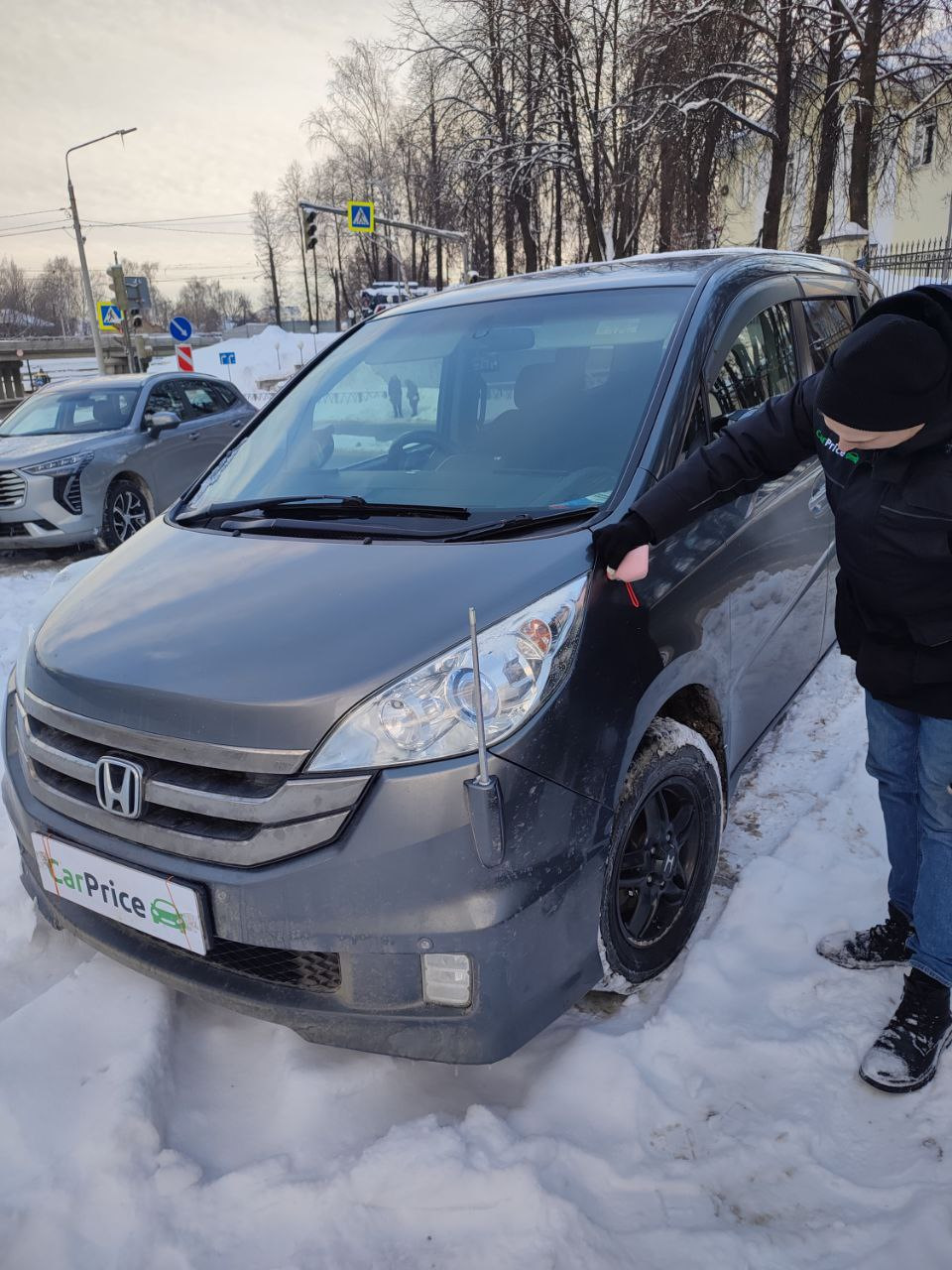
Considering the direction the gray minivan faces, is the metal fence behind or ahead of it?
behind

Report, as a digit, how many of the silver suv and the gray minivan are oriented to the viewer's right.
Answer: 0

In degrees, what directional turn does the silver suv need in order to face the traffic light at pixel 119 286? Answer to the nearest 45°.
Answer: approximately 135° to its right

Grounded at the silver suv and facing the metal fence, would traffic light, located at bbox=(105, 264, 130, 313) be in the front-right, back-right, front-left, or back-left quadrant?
front-left

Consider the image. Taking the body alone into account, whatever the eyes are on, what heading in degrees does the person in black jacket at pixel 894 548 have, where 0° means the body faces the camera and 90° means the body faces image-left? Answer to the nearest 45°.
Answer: approximately 45°

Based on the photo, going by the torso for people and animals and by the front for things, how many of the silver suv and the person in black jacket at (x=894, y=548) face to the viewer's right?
0

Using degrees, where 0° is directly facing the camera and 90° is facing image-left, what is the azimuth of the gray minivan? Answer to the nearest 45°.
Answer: approximately 45°

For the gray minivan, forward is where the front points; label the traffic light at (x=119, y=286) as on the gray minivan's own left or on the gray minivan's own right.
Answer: on the gray minivan's own right

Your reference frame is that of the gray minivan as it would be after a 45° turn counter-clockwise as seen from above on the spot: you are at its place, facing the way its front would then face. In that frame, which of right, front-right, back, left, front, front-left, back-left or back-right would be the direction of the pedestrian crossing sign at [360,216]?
back

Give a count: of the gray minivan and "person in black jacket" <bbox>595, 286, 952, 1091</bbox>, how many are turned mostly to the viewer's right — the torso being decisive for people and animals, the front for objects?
0

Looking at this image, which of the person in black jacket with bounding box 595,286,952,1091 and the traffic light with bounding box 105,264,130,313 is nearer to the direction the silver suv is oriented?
the person in black jacket

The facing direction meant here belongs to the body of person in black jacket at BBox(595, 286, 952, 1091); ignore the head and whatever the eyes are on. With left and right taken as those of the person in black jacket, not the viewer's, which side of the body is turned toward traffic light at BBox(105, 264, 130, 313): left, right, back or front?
right

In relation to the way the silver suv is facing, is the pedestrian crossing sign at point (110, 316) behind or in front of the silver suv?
behind

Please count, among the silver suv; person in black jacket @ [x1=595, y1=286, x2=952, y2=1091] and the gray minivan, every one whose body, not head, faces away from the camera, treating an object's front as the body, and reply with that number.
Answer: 0

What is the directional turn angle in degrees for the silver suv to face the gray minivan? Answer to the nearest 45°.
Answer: approximately 45° to its left

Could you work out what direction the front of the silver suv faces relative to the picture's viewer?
facing the viewer and to the left of the viewer

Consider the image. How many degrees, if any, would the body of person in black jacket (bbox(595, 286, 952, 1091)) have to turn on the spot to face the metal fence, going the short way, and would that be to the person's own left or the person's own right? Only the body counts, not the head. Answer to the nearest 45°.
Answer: approximately 135° to the person's own right

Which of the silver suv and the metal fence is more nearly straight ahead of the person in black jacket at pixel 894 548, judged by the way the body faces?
the silver suv

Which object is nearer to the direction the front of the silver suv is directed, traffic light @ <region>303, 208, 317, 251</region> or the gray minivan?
the gray minivan
